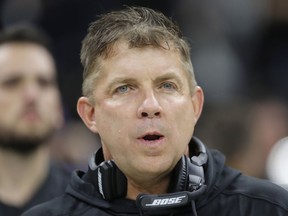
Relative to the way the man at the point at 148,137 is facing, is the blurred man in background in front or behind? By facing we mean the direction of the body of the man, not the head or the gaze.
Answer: behind

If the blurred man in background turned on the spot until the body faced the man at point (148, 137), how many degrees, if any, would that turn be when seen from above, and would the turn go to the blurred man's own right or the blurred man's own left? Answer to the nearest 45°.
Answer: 0° — they already face them

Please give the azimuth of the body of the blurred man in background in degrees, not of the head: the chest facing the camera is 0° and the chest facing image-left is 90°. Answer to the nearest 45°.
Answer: approximately 0°

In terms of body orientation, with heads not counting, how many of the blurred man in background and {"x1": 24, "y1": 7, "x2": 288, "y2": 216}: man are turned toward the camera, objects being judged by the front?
2

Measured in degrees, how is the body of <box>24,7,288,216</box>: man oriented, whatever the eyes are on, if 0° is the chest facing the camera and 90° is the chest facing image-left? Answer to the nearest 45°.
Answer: approximately 0°
